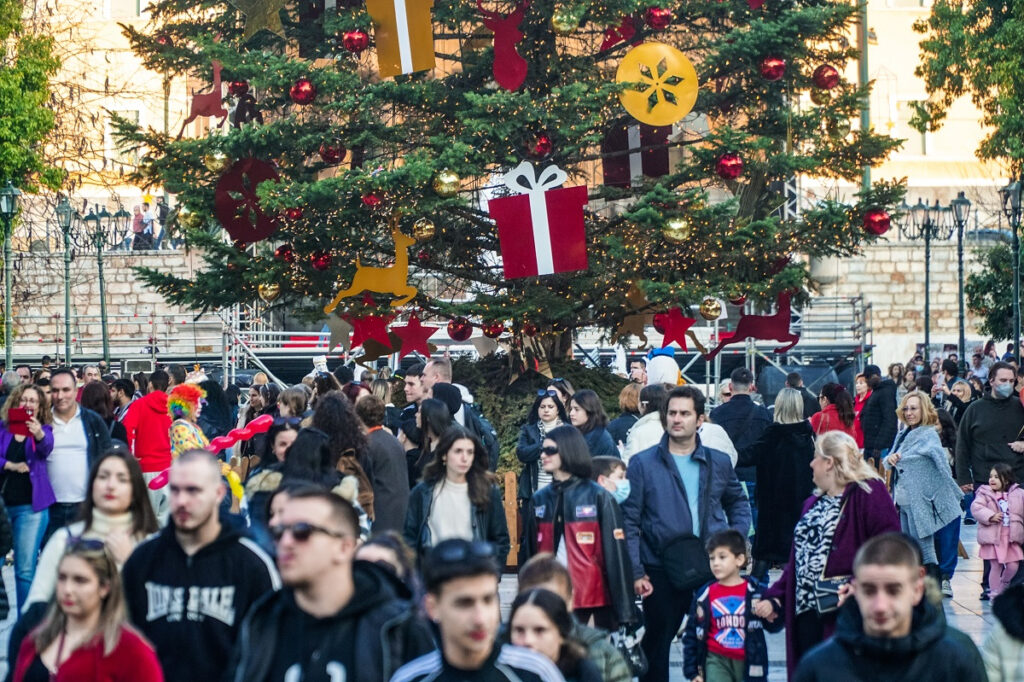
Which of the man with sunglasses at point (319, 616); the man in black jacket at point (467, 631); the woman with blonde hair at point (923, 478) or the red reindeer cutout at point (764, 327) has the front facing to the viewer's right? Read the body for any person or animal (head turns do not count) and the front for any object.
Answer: the red reindeer cutout

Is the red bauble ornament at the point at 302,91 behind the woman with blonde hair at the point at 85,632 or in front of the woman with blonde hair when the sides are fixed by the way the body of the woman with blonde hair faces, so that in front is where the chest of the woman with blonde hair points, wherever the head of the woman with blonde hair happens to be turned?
behind

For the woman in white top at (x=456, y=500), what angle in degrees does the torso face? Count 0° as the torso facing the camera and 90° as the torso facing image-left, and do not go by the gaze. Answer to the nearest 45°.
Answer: approximately 0°

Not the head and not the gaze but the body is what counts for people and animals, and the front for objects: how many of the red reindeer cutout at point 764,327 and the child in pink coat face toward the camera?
1

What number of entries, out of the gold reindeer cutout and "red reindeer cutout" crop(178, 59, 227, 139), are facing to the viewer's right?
2

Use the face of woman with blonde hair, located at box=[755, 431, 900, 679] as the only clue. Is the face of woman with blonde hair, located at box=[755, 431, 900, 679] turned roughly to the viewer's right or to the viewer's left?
to the viewer's left

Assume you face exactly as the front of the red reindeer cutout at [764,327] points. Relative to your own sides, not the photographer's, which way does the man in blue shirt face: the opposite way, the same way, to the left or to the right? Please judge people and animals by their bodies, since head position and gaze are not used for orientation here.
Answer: to the right

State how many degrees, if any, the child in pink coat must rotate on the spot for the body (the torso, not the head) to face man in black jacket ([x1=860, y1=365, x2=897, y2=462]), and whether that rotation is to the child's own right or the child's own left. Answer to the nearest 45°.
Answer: approximately 180°

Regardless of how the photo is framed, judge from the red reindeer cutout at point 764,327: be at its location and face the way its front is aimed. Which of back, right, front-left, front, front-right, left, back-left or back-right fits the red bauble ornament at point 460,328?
back

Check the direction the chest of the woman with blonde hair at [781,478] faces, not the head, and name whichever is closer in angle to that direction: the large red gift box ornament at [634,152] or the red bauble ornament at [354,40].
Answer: the large red gift box ornament

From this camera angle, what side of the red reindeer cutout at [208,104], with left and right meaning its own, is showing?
right

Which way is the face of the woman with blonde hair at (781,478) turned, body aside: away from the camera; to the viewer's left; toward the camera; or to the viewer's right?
away from the camera
